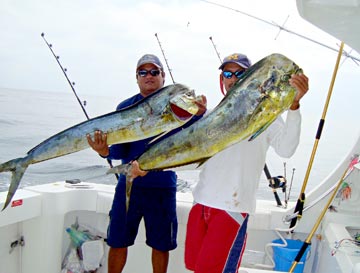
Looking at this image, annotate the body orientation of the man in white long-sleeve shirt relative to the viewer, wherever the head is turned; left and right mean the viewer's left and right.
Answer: facing the viewer and to the left of the viewer

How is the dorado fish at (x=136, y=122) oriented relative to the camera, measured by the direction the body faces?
to the viewer's right

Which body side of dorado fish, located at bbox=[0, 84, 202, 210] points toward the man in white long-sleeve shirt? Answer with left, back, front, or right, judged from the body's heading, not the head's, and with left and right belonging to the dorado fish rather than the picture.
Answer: front

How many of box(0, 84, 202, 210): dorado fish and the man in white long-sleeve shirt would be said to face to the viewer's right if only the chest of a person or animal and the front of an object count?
1

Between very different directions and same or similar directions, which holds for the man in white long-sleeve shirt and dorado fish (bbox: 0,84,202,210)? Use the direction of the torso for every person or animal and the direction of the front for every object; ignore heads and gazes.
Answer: very different directions

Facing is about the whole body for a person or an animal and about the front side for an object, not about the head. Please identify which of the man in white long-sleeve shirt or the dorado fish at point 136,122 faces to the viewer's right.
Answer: the dorado fish

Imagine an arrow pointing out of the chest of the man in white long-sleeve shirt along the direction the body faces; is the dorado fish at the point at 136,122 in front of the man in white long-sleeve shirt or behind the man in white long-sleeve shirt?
in front

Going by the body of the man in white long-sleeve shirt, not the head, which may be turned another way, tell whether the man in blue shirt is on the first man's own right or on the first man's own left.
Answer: on the first man's own right
